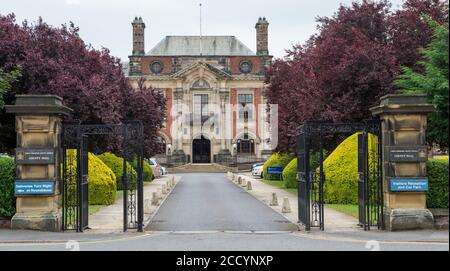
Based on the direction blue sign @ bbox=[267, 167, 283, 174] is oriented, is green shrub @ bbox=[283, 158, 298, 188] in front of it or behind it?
in front

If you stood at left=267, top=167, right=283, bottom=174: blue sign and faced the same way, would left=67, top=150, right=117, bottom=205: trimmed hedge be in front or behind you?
in front

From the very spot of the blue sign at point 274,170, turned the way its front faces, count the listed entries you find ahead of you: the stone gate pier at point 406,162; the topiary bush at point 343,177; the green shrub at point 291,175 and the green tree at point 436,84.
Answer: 4

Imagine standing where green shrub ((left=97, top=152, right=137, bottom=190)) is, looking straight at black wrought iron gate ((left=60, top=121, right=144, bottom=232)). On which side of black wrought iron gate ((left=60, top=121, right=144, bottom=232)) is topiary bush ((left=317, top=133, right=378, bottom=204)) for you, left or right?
left

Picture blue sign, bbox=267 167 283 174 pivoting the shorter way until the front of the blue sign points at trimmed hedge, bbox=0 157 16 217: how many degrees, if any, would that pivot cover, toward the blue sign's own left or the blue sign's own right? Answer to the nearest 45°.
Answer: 0° — it already faces it

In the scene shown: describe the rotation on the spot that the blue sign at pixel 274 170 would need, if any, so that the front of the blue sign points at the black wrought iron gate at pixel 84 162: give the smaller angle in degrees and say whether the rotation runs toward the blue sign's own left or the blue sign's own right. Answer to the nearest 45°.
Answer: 0° — it already faces it

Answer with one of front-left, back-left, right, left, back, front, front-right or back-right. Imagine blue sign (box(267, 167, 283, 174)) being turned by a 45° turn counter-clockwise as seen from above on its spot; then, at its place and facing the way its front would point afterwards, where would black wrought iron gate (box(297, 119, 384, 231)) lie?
front-right

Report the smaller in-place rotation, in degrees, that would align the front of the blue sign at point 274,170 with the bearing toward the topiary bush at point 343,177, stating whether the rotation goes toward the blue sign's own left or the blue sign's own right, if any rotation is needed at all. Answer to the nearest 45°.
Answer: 0° — it already faces it

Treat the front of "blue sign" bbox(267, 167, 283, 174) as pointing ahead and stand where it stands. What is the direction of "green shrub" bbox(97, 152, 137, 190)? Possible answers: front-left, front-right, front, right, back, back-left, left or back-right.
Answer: front-right

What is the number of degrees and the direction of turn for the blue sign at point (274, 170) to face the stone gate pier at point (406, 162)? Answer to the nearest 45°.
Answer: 0° — it already faces it

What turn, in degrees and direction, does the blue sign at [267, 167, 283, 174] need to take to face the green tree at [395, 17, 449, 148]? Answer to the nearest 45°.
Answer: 0° — it already faces it

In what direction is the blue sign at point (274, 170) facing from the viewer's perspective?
toward the camera

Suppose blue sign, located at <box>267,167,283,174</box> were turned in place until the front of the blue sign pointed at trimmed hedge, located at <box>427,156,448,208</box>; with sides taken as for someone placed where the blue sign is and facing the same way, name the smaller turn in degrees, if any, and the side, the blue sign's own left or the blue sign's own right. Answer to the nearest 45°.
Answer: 0° — it already faces it
